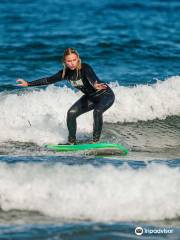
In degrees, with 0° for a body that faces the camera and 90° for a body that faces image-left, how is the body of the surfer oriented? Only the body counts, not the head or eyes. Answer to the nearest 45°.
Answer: approximately 45°
